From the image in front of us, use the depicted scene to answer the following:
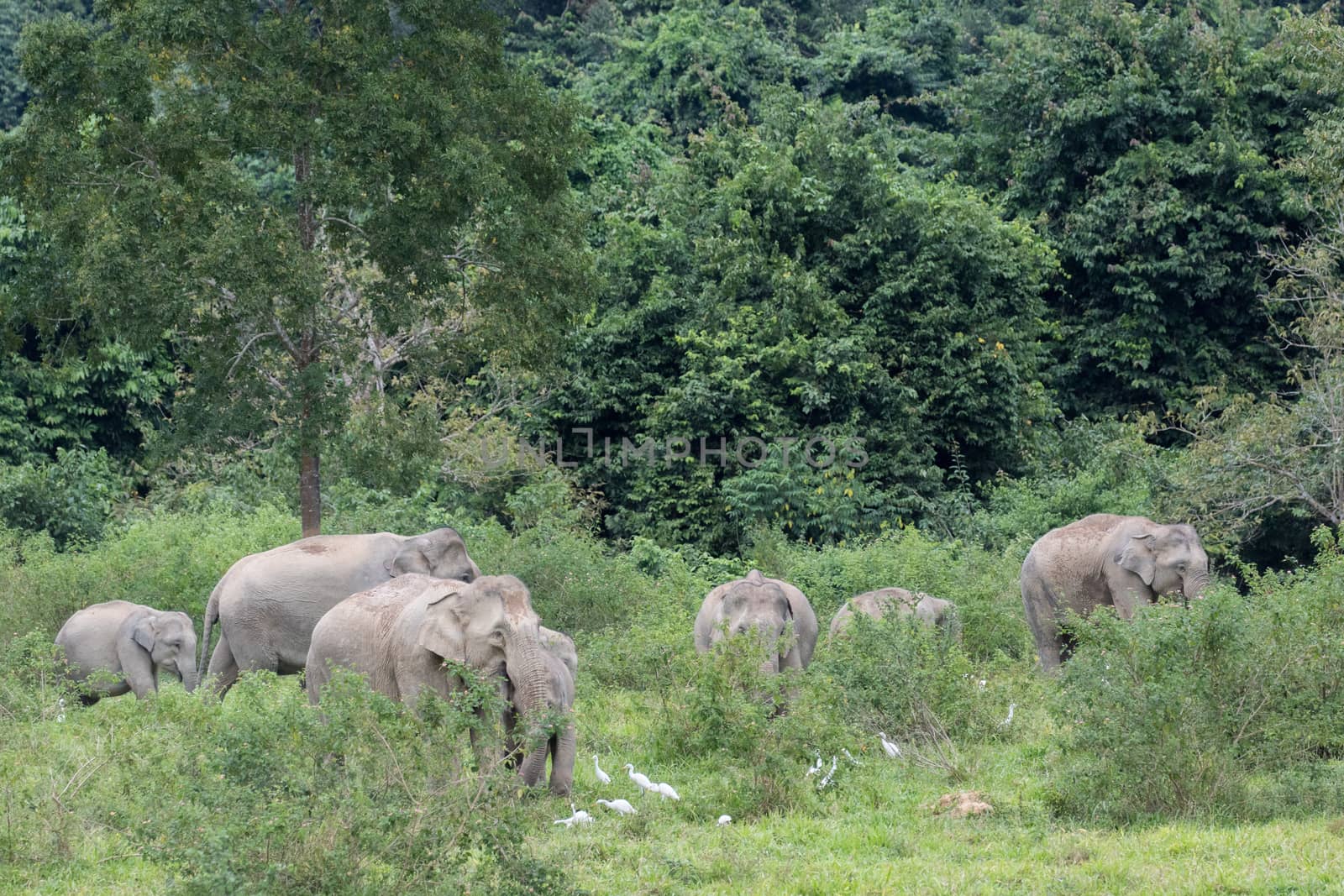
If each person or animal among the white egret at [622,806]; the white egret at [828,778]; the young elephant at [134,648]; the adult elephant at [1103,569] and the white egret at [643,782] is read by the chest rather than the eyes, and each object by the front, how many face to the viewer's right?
3

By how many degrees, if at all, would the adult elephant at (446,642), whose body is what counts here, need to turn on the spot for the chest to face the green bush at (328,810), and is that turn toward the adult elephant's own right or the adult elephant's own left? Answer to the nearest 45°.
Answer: approximately 45° to the adult elephant's own right

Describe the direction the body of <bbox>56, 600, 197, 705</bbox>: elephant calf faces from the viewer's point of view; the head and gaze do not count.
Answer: to the viewer's right

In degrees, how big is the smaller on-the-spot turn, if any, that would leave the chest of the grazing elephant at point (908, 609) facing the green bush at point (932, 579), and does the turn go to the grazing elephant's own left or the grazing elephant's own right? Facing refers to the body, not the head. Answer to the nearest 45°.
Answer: approximately 90° to the grazing elephant's own left

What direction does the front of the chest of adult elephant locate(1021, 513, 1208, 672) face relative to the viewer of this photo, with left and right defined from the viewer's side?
facing to the right of the viewer

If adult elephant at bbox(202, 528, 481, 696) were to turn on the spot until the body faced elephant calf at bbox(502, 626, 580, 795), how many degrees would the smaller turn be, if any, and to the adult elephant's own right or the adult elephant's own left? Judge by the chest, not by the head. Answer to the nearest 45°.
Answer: approximately 90° to the adult elephant's own right

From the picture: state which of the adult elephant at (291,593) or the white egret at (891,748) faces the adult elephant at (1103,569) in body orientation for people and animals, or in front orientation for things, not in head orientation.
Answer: the adult elephant at (291,593)

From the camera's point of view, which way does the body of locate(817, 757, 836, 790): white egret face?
to the viewer's right

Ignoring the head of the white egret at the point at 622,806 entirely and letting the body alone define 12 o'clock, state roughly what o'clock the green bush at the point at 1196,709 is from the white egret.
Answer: The green bush is roughly at 6 o'clock from the white egret.

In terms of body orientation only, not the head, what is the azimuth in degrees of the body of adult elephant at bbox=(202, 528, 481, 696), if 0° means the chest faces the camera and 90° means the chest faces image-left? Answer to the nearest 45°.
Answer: approximately 270°

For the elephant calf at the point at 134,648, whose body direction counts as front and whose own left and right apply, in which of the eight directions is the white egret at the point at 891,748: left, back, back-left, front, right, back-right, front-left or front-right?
front-right

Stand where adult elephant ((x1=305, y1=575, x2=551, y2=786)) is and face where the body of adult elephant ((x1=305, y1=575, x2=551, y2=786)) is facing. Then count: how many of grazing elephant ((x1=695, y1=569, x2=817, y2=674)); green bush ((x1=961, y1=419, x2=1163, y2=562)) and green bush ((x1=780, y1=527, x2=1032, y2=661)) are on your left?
3
